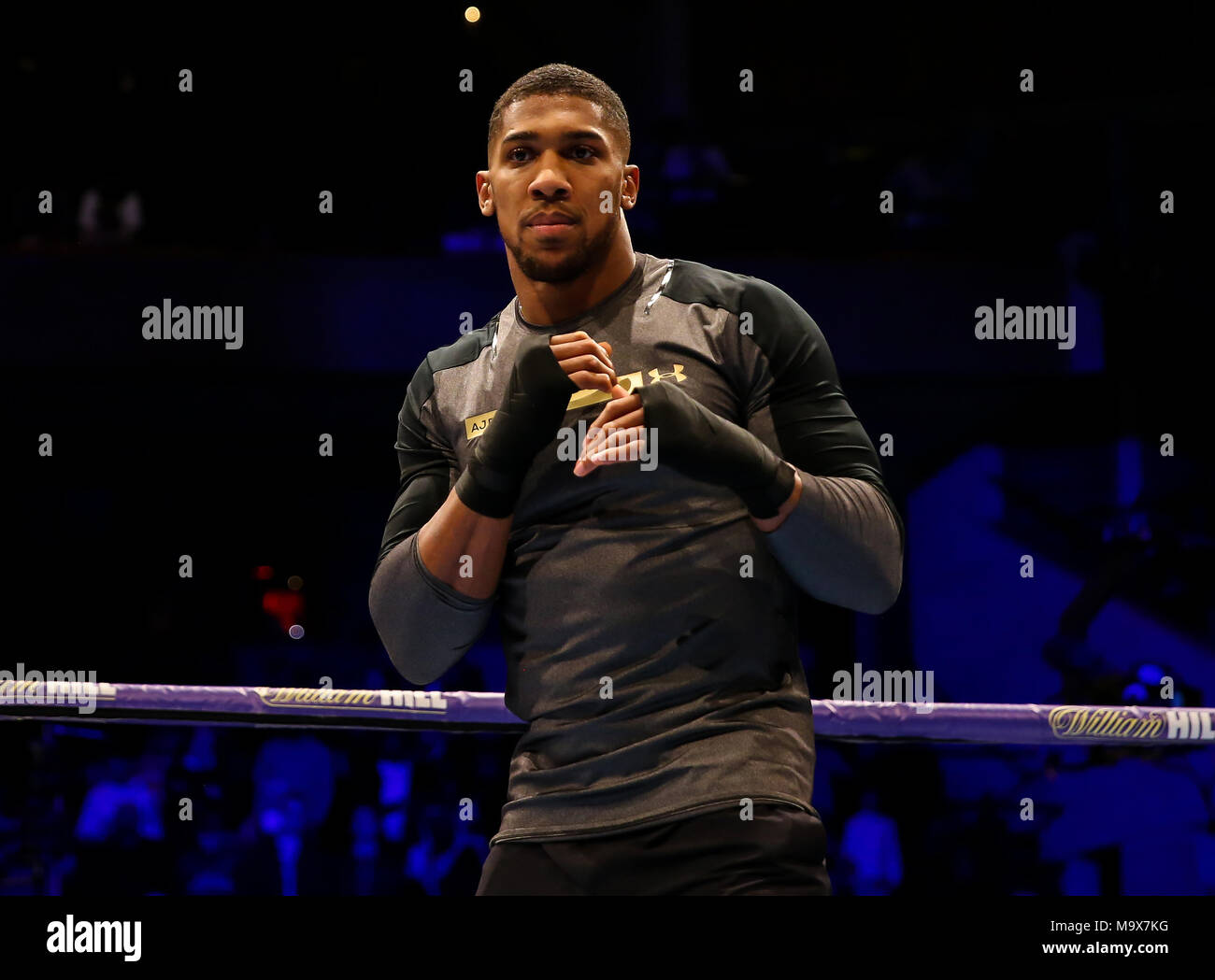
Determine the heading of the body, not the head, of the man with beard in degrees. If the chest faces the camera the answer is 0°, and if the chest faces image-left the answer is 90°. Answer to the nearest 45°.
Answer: approximately 0°
